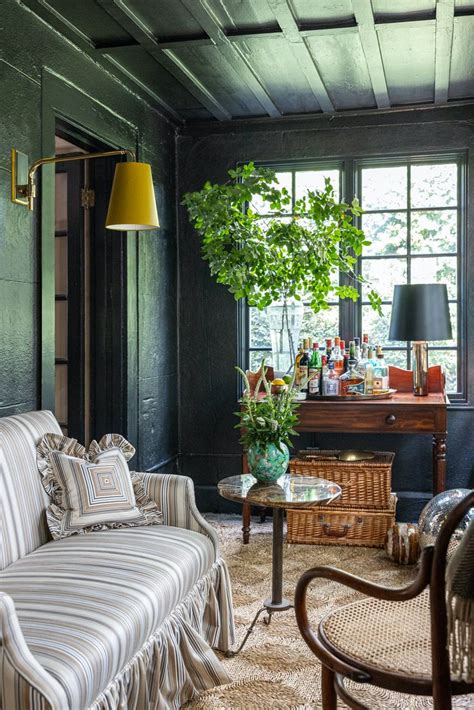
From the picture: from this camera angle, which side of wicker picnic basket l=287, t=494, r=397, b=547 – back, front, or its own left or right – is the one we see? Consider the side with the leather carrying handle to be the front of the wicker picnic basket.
front

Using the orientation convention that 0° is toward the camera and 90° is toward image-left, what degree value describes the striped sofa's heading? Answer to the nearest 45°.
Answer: approximately 315°

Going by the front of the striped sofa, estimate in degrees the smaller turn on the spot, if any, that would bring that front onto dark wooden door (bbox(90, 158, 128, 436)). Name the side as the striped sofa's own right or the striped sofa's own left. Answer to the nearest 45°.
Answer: approximately 135° to the striped sofa's own left

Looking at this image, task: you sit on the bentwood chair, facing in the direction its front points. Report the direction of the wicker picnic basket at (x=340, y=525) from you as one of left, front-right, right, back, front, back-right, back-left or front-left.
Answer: front-right

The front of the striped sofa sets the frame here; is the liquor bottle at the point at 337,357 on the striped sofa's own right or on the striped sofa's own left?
on the striped sofa's own left

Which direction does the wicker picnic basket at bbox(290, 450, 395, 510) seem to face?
toward the camera

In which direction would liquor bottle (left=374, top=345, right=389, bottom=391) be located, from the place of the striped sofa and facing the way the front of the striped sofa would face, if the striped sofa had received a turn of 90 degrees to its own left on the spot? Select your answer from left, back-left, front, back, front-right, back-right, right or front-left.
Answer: front

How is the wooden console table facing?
toward the camera

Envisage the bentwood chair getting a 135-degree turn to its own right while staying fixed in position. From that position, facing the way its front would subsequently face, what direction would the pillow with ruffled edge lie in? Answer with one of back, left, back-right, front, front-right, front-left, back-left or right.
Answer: back-left

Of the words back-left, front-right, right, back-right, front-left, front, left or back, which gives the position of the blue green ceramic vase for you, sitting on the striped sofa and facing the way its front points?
left

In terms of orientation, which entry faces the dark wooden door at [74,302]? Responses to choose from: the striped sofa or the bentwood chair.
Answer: the bentwood chair

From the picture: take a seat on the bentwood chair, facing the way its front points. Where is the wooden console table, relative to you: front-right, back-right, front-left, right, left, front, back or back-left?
front-right

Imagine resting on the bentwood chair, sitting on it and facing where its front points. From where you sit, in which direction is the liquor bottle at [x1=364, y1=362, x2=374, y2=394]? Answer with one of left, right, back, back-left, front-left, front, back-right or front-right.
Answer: front-right

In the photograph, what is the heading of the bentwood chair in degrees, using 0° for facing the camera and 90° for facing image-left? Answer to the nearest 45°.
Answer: approximately 135°

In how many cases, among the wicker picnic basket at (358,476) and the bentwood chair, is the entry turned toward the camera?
1

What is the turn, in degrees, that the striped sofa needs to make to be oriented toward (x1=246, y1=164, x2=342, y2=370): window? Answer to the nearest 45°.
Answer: approximately 90° to its left
